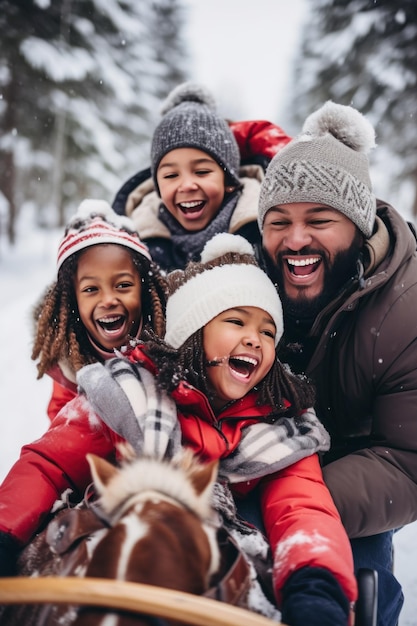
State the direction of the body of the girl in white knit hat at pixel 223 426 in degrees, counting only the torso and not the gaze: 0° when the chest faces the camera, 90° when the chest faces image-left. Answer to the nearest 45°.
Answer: approximately 0°

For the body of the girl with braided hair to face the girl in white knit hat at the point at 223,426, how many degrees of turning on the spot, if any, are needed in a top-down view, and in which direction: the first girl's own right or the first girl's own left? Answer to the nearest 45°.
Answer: approximately 45° to the first girl's own left

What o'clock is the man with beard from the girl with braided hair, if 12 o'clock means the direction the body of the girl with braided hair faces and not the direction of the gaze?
The man with beard is roughly at 10 o'clock from the girl with braided hair.

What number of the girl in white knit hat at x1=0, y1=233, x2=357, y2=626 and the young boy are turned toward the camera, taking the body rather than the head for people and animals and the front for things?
2

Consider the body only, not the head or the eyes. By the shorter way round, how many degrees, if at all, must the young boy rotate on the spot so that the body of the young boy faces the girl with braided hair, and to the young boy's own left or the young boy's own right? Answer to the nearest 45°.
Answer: approximately 45° to the young boy's own right

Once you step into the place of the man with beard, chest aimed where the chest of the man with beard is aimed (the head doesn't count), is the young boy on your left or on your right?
on your right

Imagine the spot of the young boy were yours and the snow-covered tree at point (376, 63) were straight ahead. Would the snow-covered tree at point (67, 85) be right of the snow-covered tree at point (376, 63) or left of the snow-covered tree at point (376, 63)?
left

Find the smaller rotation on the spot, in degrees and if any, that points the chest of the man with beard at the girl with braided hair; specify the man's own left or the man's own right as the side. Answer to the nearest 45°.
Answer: approximately 45° to the man's own right
